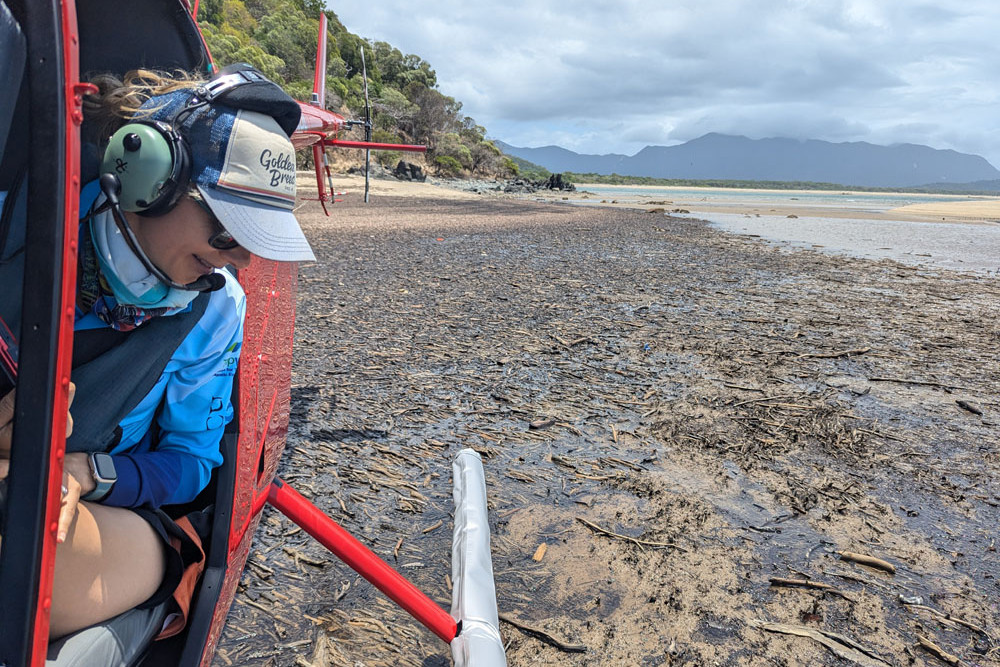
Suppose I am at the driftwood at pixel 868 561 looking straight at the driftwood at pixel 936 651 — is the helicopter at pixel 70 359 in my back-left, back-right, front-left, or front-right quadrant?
front-right

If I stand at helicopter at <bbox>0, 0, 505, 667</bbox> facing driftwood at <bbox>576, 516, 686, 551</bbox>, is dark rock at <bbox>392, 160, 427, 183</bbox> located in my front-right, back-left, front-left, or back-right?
front-left

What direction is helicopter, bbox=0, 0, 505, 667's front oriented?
toward the camera

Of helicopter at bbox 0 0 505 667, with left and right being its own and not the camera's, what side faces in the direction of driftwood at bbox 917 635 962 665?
left

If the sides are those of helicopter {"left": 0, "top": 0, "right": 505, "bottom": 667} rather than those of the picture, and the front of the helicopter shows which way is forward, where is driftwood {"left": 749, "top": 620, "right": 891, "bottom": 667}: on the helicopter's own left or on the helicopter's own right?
on the helicopter's own left

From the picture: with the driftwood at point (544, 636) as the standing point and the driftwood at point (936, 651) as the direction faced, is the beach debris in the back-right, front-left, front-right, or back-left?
front-left

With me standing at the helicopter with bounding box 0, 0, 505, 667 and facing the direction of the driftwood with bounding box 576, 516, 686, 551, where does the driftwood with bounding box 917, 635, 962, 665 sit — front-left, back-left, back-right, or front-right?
front-right

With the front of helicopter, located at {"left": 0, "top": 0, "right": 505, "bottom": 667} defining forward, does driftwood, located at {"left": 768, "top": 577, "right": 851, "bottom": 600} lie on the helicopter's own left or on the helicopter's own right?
on the helicopter's own left

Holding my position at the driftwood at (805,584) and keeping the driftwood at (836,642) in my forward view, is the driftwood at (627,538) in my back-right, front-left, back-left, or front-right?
back-right
